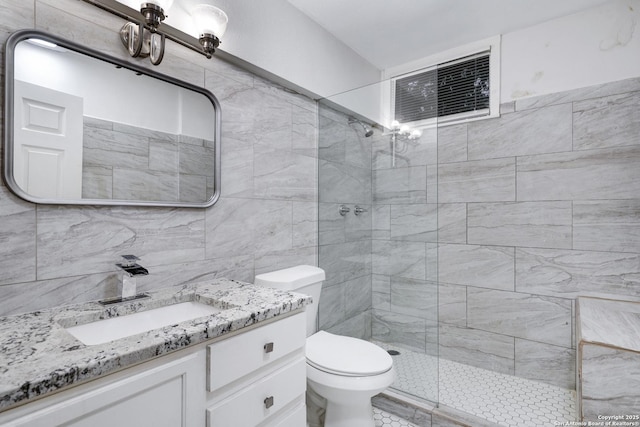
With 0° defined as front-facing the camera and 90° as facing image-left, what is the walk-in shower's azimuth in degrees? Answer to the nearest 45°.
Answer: approximately 45°

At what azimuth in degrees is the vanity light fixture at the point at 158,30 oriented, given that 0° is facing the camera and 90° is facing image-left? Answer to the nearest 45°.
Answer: approximately 315°

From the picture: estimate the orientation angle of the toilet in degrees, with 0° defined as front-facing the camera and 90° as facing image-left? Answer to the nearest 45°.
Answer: approximately 315°

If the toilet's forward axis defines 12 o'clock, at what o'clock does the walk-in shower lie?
The walk-in shower is roughly at 9 o'clock from the toilet.

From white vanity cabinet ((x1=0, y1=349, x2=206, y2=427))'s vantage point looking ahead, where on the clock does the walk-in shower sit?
The walk-in shower is roughly at 10 o'clock from the white vanity cabinet.
